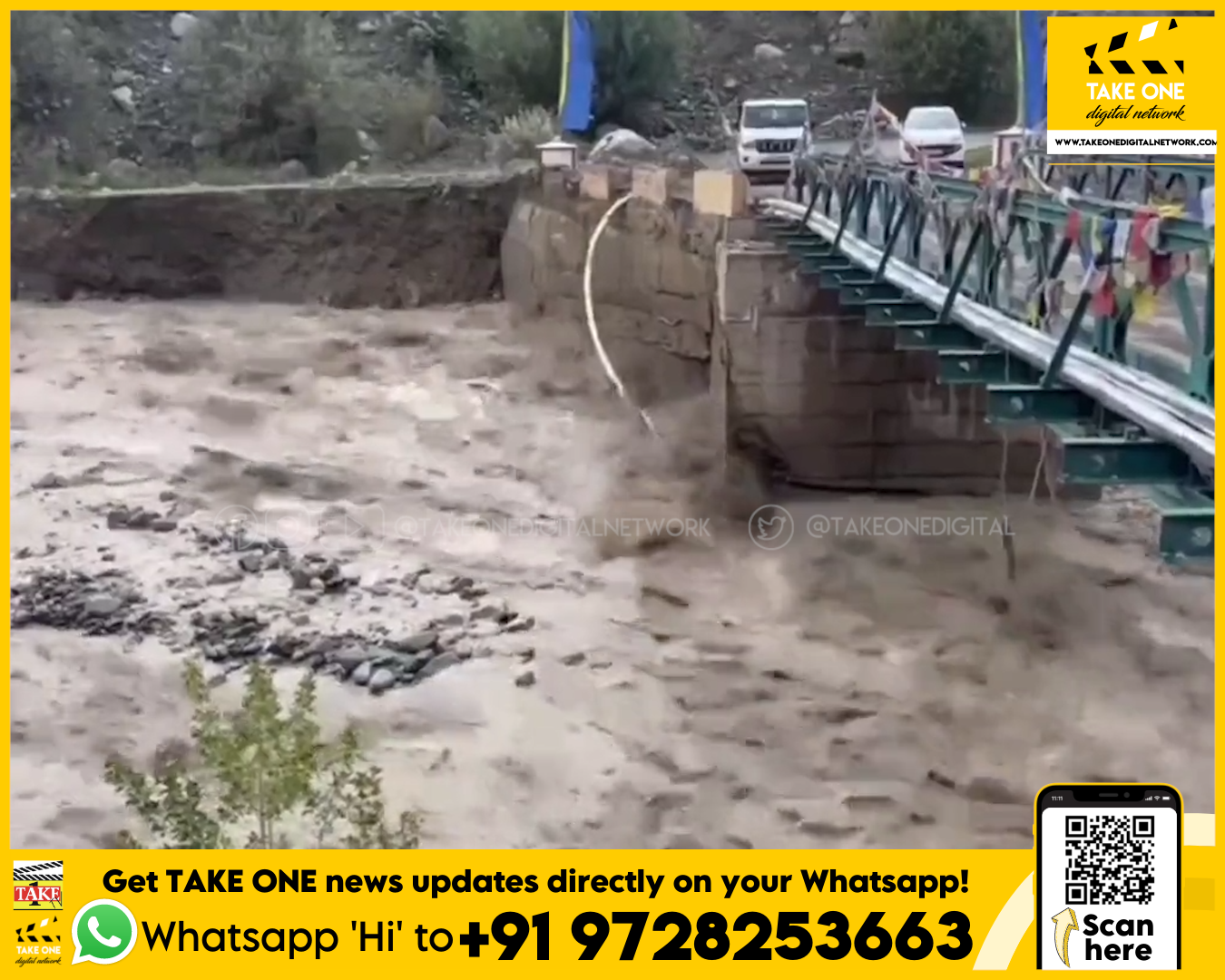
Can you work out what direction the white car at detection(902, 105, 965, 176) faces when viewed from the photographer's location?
facing the viewer

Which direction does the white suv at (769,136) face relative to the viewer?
toward the camera

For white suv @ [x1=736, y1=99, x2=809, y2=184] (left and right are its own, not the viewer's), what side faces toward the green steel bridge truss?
front

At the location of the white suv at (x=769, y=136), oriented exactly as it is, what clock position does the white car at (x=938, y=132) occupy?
The white car is roughly at 10 o'clock from the white suv.

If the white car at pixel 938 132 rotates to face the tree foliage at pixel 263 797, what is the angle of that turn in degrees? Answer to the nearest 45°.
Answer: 0° — it already faces it

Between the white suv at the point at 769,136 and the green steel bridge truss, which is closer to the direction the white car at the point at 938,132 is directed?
the green steel bridge truss

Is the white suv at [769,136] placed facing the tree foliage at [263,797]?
yes

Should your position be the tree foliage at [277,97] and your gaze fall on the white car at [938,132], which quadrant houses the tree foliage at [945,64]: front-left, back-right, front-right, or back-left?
front-left

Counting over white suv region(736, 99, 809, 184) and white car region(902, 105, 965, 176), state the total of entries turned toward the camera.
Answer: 2

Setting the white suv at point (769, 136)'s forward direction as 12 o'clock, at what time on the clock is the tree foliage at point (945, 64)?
The tree foliage is roughly at 7 o'clock from the white suv.

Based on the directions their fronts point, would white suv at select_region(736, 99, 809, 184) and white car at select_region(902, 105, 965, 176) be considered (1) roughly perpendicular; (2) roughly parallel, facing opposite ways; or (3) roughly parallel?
roughly parallel

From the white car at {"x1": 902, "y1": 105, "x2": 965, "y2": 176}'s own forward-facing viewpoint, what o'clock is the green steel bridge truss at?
The green steel bridge truss is roughly at 12 o'clock from the white car.

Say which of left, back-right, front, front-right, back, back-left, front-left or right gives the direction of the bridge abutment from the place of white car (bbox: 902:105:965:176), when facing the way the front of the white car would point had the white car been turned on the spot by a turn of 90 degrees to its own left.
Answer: right

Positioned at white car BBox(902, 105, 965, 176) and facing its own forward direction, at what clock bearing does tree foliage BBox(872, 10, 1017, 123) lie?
The tree foliage is roughly at 6 o'clock from the white car.
